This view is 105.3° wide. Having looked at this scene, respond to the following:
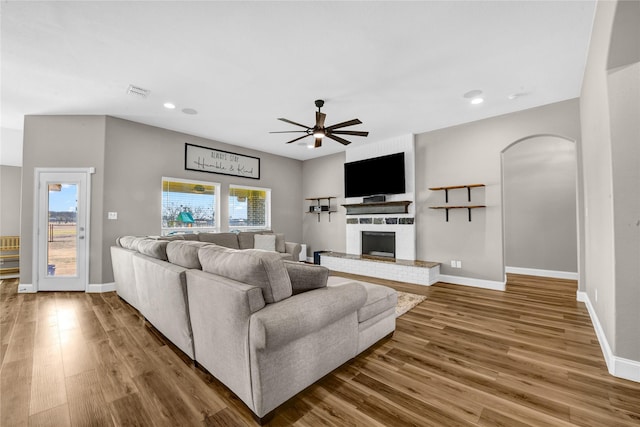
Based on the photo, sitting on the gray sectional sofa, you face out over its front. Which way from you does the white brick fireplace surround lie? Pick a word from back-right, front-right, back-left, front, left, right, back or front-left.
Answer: front

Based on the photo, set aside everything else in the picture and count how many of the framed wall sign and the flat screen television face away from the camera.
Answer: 0

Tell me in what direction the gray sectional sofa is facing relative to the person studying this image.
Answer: facing away from the viewer and to the right of the viewer

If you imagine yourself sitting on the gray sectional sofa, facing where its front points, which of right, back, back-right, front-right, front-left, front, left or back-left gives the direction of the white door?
left

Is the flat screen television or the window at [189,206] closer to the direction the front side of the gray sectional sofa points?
the flat screen television

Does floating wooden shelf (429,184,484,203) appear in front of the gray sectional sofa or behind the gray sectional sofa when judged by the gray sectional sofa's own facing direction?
in front

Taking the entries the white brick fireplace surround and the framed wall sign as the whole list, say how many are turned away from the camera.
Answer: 0

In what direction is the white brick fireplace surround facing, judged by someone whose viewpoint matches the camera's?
facing the viewer and to the left of the viewer

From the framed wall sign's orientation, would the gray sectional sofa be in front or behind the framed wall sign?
in front

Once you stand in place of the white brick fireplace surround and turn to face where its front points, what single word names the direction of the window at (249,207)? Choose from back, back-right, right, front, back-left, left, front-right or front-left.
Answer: front-right

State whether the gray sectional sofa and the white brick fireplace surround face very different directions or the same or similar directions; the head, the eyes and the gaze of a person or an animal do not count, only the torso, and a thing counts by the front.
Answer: very different directions

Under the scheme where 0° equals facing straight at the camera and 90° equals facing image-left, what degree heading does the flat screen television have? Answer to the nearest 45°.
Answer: approximately 45°

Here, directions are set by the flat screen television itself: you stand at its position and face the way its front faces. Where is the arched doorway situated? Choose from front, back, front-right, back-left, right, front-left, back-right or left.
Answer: back-left

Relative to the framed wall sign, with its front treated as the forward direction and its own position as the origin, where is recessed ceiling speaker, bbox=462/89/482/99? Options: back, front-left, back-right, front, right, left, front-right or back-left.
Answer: front
